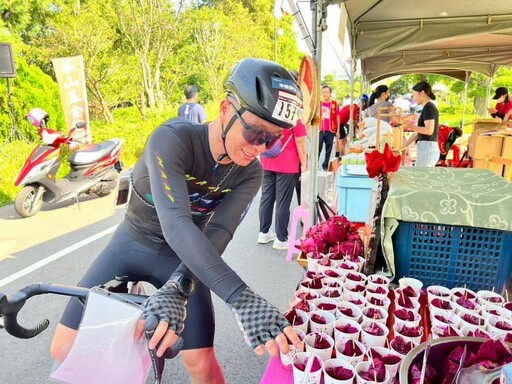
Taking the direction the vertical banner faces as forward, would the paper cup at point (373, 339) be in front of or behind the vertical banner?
in front

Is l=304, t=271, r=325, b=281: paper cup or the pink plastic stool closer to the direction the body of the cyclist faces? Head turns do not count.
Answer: the paper cup

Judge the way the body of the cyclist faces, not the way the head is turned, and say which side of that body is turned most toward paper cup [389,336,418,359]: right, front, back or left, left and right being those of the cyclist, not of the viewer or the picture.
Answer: front

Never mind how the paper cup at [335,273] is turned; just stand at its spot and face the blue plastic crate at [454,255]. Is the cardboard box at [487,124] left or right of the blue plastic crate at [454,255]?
left

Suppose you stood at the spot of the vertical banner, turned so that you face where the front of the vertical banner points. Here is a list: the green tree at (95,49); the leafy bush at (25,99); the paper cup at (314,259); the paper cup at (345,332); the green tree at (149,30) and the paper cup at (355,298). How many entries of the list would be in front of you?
3

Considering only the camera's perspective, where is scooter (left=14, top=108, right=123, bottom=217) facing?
facing the viewer and to the left of the viewer

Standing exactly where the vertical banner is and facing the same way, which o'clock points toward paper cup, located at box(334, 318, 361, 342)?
The paper cup is roughly at 12 o'clock from the vertical banner.

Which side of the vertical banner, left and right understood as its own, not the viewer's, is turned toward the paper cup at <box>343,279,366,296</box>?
front

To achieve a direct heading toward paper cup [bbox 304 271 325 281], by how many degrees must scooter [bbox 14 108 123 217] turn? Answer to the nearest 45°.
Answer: approximately 45° to its left

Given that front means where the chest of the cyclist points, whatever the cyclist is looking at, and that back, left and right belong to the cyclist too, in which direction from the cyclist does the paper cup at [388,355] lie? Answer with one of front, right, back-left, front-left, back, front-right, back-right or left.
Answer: front

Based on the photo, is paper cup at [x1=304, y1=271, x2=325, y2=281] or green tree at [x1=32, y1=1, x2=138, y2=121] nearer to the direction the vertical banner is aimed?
the paper cup

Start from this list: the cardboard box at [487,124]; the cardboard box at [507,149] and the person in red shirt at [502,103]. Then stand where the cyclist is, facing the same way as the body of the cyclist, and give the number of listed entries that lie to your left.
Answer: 3

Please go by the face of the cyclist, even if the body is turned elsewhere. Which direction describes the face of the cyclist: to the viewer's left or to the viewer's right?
to the viewer's right

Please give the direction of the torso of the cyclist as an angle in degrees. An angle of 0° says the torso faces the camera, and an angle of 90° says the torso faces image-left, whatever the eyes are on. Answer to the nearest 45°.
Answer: approximately 315°

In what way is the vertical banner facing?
toward the camera

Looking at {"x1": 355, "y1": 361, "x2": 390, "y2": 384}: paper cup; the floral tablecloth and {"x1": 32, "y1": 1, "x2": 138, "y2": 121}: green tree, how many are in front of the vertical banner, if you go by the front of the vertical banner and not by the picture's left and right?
2

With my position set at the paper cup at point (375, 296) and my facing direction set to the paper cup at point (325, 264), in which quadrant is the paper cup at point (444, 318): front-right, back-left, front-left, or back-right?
back-right
